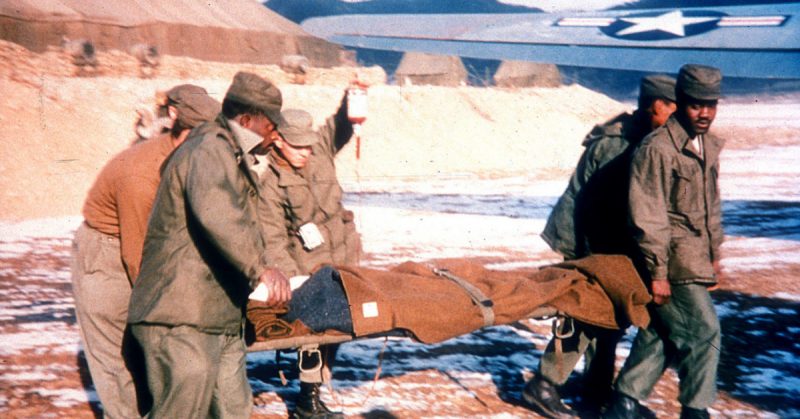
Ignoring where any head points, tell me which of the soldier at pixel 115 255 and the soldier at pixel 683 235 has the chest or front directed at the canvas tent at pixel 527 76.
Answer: the soldier at pixel 115 255

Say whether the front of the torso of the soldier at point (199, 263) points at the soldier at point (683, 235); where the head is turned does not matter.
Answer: yes

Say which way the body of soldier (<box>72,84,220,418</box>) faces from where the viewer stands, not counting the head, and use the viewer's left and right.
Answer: facing away from the viewer and to the right of the viewer

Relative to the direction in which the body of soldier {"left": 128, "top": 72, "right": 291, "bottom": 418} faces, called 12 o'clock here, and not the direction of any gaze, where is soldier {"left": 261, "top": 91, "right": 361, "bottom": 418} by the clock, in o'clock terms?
soldier {"left": 261, "top": 91, "right": 361, "bottom": 418} is roughly at 10 o'clock from soldier {"left": 128, "top": 72, "right": 291, "bottom": 418}.

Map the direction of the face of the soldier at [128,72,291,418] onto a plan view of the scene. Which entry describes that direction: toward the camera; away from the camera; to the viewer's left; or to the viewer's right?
to the viewer's right

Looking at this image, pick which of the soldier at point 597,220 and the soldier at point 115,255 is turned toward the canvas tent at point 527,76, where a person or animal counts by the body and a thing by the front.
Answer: the soldier at point 115,255

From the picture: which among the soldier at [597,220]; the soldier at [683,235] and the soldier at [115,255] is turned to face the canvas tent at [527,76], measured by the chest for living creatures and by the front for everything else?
the soldier at [115,255]

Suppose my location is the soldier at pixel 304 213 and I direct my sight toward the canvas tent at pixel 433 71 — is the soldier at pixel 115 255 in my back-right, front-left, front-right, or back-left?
back-left

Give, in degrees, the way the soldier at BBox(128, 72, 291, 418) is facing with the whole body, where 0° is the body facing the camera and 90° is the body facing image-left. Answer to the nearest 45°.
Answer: approximately 270°

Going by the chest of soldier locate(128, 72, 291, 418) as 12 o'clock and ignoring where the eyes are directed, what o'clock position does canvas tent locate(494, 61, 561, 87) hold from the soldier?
The canvas tent is roughly at 10 o'clock from the soldier.
